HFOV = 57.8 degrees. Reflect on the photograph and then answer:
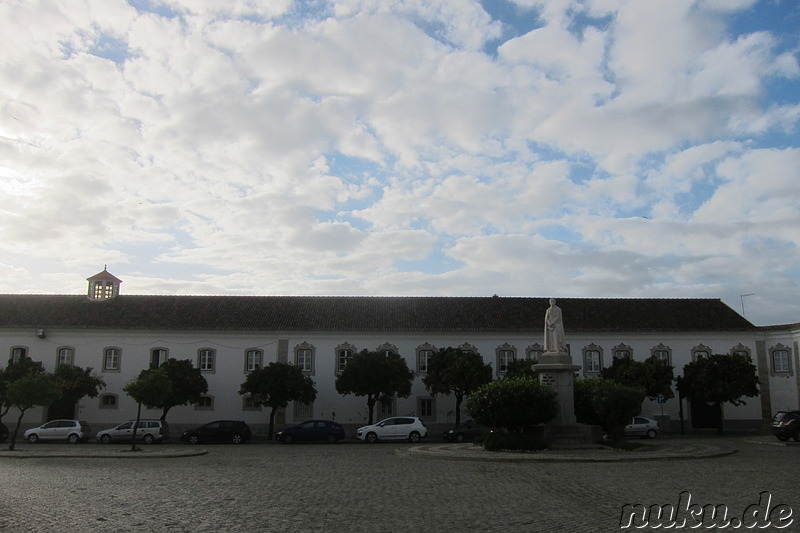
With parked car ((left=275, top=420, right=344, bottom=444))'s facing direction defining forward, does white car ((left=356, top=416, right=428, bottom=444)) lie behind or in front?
behind

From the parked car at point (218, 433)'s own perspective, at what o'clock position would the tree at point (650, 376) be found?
The tree is roughly at 6 o'clock from the parked car.

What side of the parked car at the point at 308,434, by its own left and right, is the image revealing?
left

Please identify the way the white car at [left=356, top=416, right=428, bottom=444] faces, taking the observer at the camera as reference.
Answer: facing to the left of the viewer

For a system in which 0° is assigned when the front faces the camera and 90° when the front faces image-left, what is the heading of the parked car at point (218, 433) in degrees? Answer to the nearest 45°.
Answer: approximately 90°

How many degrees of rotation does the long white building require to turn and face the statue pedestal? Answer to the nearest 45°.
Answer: approximately 45° to its left

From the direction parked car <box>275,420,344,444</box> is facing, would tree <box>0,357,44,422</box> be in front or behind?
in front

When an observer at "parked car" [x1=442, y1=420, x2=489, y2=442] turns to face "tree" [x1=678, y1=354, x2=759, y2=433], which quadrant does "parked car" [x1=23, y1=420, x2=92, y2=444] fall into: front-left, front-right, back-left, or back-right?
back-left

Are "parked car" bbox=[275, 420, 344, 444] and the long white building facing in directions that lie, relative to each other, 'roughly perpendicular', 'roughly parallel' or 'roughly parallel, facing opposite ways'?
roughly perpendicular

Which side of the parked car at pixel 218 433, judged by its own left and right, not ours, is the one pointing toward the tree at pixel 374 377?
back

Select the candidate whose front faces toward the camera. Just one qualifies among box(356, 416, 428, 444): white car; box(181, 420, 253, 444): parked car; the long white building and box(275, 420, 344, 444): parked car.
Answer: the long white building

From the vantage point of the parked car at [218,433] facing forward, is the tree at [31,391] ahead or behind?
ahead

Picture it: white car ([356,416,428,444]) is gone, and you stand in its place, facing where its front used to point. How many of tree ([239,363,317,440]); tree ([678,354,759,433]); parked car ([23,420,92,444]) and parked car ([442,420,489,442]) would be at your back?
2

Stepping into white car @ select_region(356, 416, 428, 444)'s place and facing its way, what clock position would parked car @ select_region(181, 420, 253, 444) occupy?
The parked car is roughly at 12 o'clock from the white car.

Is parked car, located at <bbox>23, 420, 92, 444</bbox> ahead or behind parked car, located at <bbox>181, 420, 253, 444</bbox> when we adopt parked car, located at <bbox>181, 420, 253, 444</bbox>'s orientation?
ahead
